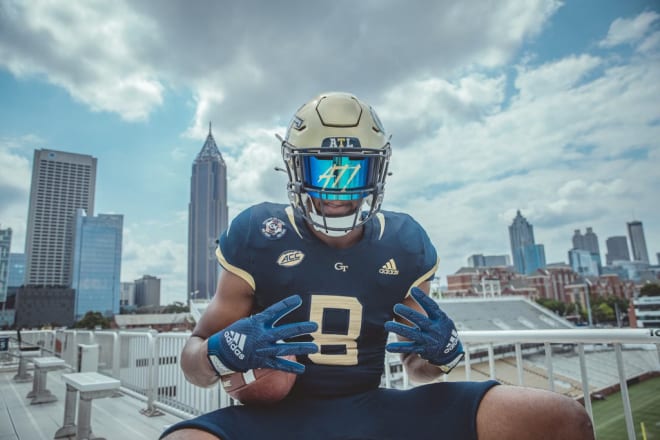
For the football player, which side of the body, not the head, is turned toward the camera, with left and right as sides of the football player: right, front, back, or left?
front

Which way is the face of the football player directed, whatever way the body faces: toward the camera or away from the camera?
toward the camera
